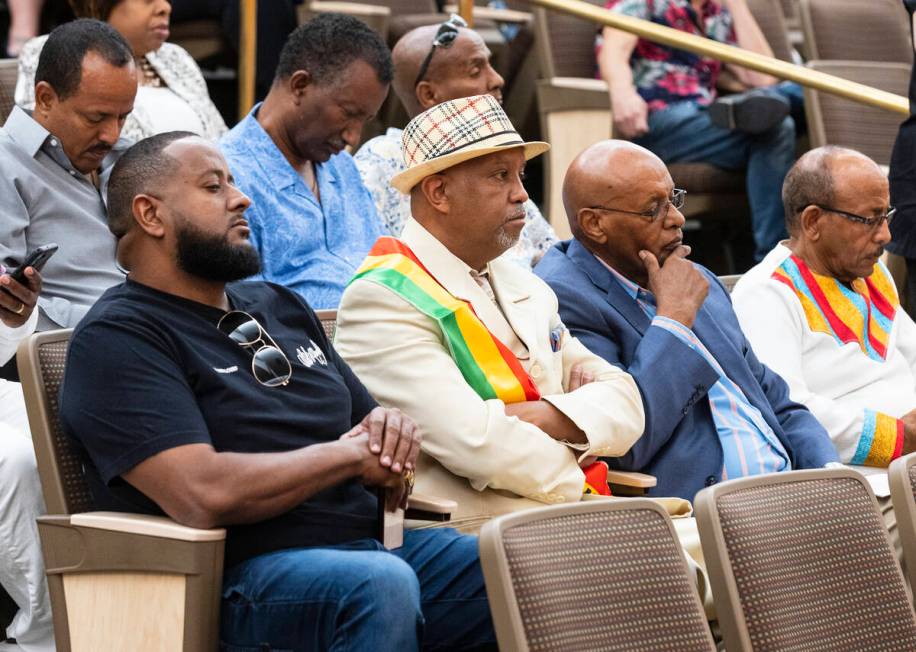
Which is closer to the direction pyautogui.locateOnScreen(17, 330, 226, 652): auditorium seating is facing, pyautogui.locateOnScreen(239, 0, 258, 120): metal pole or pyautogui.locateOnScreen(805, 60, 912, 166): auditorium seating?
the auditorium seating

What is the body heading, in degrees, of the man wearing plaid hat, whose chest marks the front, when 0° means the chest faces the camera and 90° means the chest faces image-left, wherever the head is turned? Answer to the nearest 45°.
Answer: approximately 315°

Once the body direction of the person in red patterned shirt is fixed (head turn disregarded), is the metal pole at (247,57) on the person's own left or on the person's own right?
on the person's own right

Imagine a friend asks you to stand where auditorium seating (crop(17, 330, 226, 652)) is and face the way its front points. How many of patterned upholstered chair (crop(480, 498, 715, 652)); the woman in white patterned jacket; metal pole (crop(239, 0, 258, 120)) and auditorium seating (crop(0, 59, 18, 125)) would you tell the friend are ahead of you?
1

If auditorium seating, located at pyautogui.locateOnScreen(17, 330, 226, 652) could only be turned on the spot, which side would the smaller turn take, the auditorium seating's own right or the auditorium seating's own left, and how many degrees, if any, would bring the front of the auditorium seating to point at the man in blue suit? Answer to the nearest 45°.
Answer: approximately 90° to the auditorium seating's own left
